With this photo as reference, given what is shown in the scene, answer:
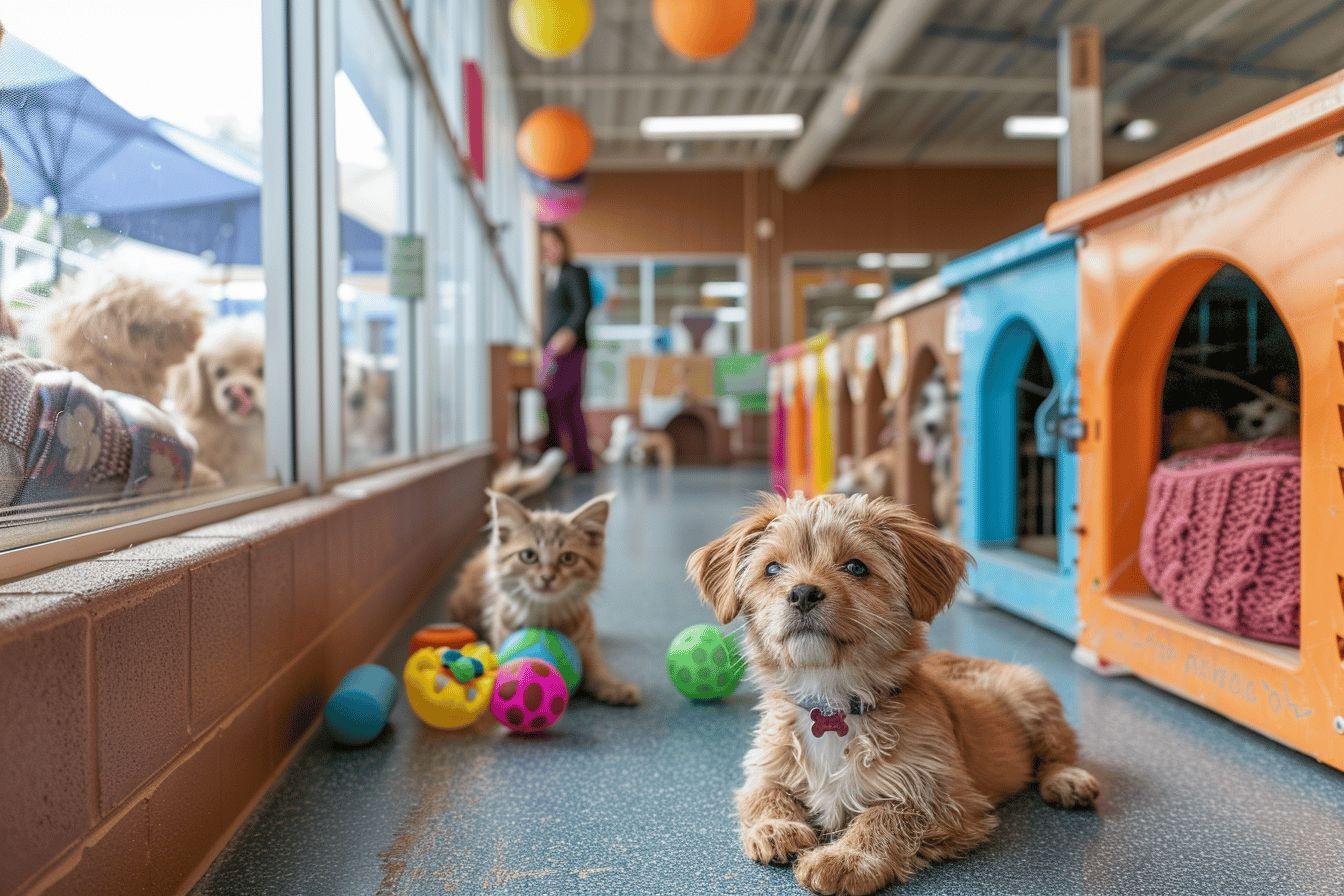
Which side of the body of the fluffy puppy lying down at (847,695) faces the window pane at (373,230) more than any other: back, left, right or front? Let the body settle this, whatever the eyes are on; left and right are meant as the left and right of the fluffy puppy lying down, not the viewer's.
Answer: right

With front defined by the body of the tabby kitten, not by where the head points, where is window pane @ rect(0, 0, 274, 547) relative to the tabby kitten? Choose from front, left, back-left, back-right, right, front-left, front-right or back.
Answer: right

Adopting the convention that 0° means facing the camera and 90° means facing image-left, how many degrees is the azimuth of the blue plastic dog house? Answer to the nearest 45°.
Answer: approximately 45°

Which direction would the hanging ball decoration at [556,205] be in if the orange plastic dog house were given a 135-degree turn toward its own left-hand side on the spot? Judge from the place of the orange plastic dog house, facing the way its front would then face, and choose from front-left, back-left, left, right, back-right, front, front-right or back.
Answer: back-left

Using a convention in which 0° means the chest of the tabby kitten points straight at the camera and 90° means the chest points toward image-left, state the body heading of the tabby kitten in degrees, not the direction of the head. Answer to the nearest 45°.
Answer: approximately 315°

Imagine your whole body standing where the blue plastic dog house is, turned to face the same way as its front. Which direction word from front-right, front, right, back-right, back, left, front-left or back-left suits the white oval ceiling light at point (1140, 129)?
back-right

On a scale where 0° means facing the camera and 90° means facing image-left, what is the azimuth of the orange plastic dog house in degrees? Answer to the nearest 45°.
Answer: approximately 45°
